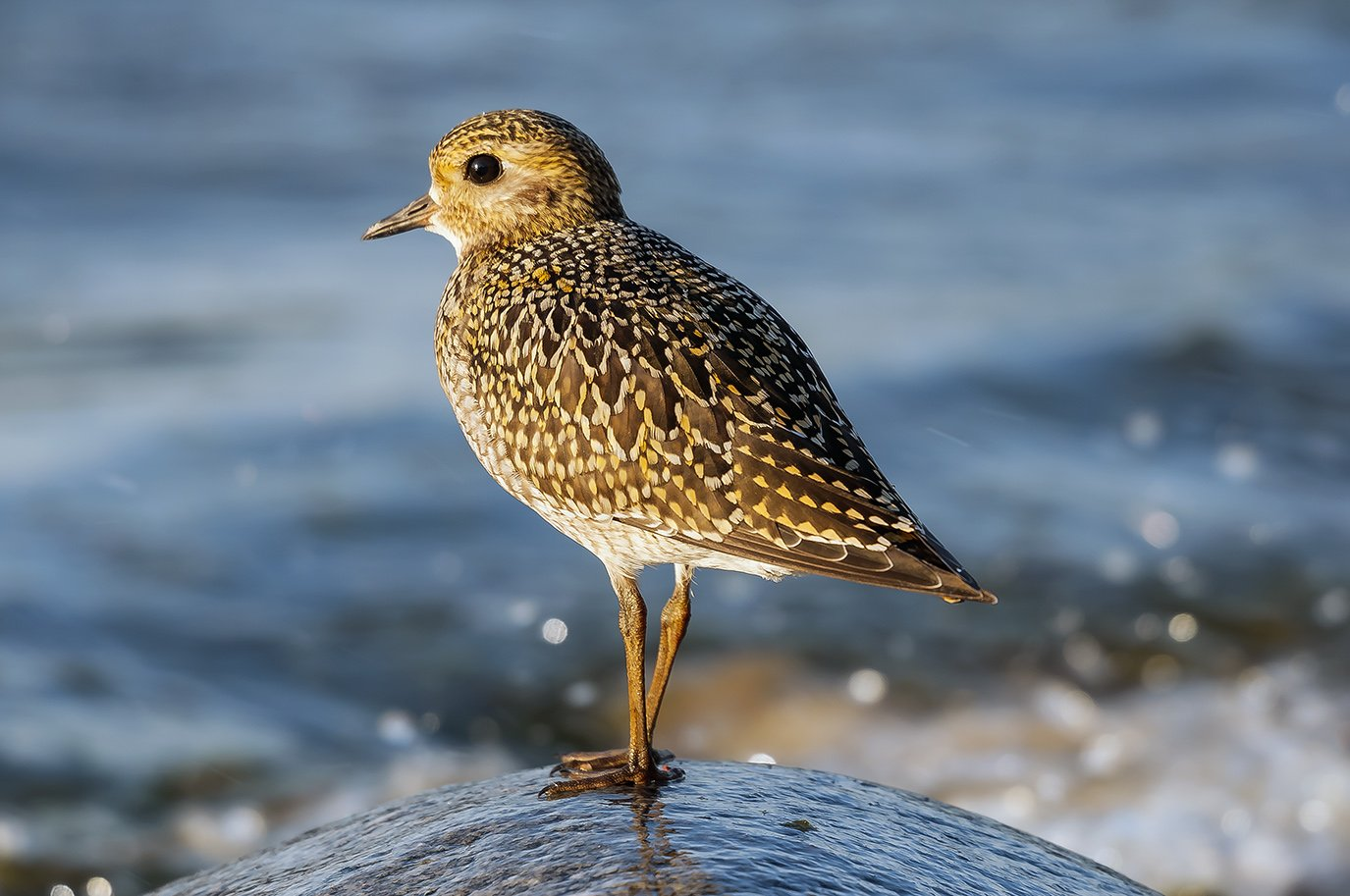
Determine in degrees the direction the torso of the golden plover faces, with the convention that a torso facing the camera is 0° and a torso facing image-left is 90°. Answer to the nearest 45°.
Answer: approximately 90°
